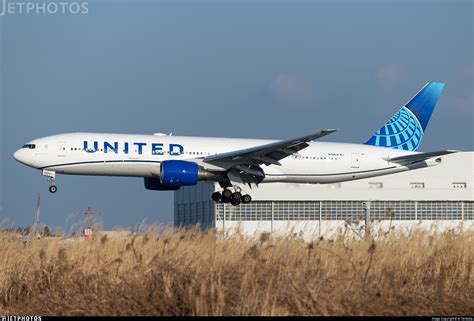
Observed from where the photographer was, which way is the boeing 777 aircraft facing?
facing to the left of the viewer
